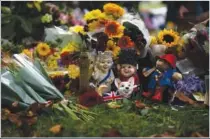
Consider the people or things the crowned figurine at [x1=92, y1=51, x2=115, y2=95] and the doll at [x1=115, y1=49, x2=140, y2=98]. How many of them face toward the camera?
2

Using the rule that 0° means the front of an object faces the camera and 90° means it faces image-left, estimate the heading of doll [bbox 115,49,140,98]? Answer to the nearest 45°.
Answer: approximately 0°

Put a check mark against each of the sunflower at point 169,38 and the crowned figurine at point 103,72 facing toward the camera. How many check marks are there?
2

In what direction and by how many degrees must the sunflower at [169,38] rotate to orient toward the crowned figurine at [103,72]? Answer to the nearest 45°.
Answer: approximately 45° to its right

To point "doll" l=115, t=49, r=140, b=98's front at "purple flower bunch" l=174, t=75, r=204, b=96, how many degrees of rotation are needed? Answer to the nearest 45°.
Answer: approximately 90° to its left

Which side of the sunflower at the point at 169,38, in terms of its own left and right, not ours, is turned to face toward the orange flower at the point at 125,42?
right

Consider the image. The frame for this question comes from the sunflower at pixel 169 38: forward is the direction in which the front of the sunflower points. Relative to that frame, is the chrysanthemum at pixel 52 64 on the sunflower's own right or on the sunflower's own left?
on the sunflower's own right

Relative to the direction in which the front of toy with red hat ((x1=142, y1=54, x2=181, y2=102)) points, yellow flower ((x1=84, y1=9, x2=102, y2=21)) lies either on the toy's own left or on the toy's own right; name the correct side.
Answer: on the toy's own right

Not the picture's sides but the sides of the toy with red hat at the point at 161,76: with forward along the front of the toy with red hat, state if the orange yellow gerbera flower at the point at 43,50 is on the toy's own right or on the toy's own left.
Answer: on the toy's own right
